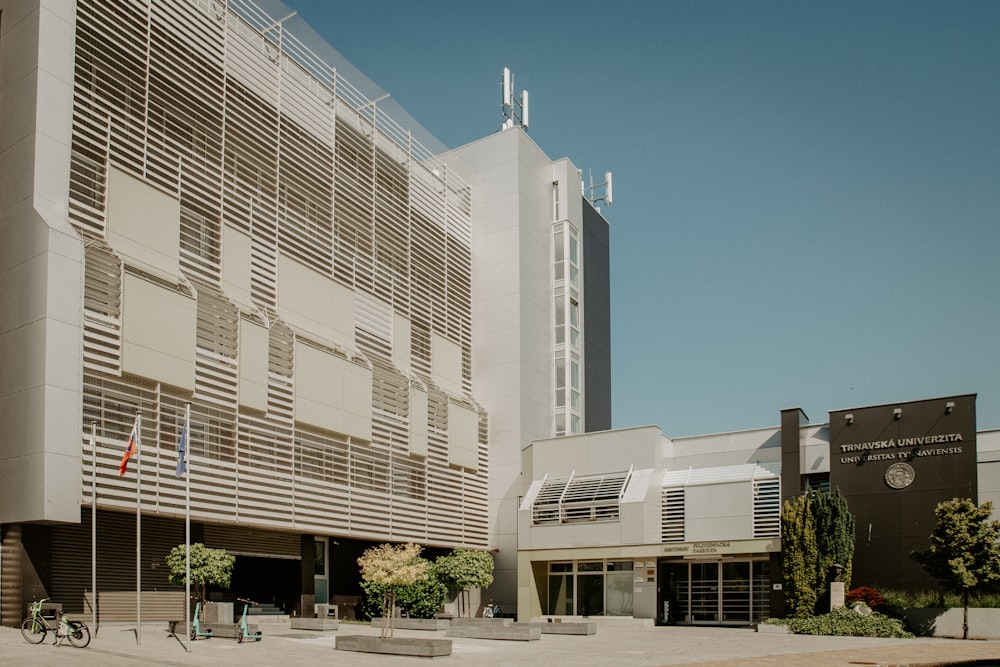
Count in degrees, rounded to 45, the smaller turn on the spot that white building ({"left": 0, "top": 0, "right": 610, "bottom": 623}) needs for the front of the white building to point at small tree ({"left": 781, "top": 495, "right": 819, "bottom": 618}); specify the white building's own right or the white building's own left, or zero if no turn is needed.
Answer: approximately 45° to the white building's own left

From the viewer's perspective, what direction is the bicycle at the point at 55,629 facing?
to the viewer's left

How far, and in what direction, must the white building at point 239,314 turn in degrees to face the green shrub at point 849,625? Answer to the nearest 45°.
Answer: approximately 45° to its left

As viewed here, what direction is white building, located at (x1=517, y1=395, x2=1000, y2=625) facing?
toward the camera

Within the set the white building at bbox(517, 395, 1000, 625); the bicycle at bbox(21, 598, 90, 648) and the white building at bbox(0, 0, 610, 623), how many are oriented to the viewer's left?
1

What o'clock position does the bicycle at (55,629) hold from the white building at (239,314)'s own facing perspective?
The bicycle is roughly at 2 o'clock from the white building.

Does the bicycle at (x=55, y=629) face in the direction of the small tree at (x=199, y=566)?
no

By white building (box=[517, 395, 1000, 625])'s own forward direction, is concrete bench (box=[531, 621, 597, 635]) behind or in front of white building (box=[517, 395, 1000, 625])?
in front

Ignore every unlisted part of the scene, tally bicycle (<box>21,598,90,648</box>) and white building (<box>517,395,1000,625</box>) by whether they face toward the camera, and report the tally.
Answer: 1

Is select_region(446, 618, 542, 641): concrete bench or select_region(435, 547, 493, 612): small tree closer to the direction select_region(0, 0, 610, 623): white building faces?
the concrete bench

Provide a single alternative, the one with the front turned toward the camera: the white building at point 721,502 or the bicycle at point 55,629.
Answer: the white building
